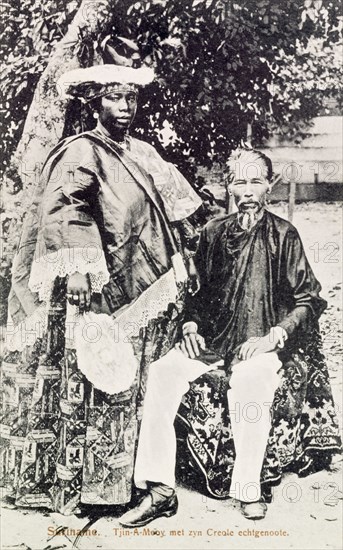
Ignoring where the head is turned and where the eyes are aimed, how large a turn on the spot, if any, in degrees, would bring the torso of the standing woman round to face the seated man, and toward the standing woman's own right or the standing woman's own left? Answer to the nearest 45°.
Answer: approximately 45° to the standing woman's own left

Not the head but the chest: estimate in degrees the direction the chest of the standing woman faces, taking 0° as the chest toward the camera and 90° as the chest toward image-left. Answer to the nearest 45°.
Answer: approximately 315°

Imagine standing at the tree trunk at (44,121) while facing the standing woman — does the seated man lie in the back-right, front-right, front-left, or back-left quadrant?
front-left

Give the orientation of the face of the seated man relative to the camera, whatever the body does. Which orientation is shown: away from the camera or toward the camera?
toward the camera
